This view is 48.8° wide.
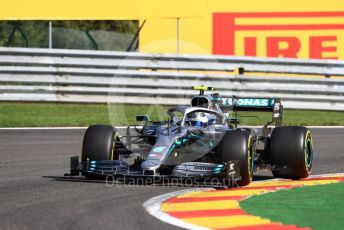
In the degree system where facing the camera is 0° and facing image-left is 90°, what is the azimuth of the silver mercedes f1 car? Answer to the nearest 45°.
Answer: approximately 45°

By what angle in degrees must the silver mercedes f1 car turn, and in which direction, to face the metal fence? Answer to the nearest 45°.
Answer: approximately 135° to its right
